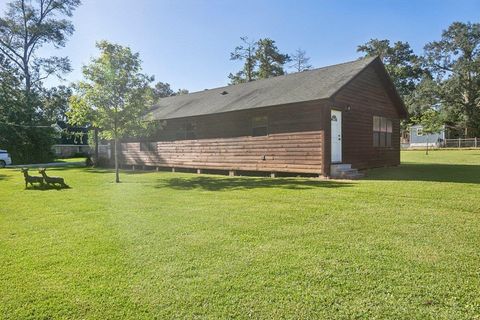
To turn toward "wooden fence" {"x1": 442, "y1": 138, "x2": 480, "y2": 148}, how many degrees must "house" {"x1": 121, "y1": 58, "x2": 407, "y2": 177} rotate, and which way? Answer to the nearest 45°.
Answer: approximately 90° to its left

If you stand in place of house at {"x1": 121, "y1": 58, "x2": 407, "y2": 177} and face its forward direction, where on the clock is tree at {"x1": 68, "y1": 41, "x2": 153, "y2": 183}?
The tree is roughly at 4 o'clock from the house.

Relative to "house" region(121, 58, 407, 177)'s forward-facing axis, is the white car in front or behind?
behind

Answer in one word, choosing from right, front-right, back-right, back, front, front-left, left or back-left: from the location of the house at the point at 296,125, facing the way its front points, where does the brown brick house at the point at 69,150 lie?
back

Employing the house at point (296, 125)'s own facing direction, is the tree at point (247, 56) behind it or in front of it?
behind

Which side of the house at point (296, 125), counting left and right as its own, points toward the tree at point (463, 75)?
left

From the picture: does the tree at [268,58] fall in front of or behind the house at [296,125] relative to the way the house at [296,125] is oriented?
behind

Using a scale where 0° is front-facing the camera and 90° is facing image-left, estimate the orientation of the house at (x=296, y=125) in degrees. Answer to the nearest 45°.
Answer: approximately 315°

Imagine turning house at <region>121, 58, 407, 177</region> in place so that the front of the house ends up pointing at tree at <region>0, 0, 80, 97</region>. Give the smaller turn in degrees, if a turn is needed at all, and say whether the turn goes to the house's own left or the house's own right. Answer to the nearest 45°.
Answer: approximately 180°

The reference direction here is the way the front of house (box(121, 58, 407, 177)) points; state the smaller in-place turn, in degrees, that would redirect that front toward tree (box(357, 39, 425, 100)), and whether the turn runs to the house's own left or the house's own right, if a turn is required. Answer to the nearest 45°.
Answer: approximately 90° to the house's own left

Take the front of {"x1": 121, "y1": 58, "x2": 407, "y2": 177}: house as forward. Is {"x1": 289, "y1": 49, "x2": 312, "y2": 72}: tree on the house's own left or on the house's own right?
on the house's own left
